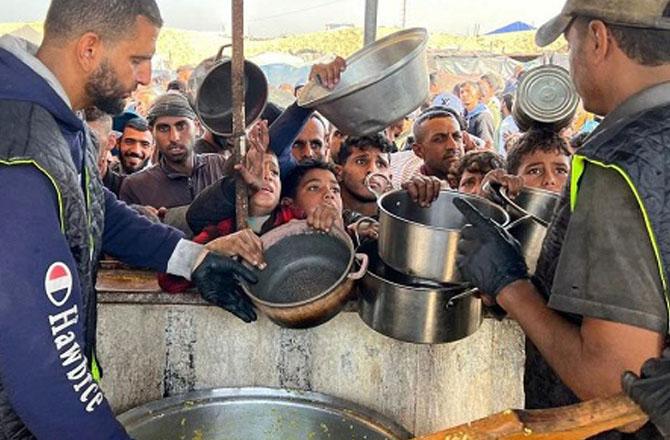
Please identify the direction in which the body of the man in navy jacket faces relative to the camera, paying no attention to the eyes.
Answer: to the viewer's right

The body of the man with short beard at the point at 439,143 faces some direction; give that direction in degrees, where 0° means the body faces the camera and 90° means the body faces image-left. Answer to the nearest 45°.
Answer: approximately 315°

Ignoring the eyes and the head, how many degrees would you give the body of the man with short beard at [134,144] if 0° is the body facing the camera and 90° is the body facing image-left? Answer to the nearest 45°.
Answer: approximately 0°

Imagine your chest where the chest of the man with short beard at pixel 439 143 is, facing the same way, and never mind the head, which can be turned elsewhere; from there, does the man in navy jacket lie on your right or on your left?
on your right

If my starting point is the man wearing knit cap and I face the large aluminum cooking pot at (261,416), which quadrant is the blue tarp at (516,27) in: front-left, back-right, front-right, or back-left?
back-left

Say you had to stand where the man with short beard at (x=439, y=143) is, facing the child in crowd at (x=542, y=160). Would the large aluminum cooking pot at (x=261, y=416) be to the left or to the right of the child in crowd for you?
right

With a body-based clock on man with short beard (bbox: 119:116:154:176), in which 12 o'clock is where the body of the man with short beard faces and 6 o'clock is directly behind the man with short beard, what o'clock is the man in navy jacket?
The man in navy jacket is roughly at 12 o'clock from the man with short beard.

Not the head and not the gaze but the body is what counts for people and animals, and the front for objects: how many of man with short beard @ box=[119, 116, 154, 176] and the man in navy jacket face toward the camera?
1

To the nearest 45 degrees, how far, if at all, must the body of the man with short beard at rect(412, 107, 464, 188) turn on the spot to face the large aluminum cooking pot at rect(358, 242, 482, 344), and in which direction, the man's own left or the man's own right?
approximately 45° to the man's own right

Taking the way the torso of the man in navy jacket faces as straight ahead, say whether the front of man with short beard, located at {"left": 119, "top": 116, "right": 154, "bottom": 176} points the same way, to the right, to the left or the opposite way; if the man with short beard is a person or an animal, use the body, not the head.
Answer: to the right

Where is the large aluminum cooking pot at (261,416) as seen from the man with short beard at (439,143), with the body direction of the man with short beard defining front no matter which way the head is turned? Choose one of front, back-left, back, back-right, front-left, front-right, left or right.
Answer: front-right

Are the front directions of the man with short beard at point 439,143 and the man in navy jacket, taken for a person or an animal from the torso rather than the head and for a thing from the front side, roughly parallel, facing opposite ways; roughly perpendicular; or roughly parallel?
roughly perpendicular

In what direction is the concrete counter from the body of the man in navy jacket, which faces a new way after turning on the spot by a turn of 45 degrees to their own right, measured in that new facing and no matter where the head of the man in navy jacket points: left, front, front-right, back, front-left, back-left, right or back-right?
left
